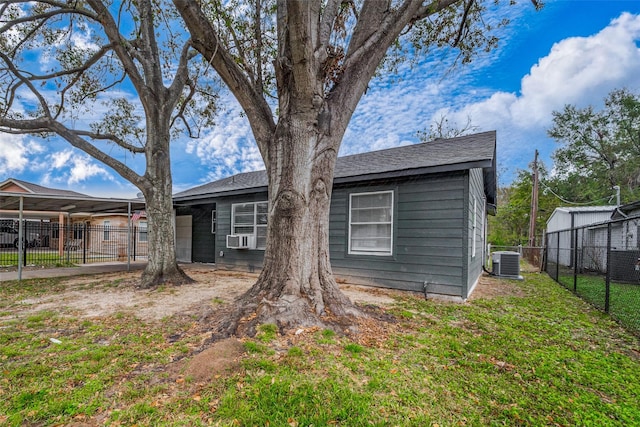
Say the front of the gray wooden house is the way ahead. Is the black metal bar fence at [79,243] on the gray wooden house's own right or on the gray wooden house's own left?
on the gray wooden house's own right

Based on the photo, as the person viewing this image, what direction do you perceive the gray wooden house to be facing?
facing the viewer and to the left of the viewer

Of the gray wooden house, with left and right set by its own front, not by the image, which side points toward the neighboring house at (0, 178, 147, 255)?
right

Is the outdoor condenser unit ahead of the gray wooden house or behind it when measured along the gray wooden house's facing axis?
behind
